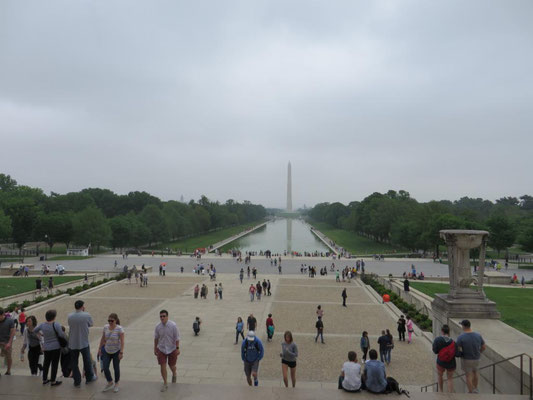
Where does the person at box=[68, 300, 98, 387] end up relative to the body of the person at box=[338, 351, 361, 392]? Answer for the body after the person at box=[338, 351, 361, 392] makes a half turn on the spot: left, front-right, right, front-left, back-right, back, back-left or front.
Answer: right

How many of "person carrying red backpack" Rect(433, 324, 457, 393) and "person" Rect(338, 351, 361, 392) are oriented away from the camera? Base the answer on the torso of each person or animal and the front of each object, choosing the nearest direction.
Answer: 2

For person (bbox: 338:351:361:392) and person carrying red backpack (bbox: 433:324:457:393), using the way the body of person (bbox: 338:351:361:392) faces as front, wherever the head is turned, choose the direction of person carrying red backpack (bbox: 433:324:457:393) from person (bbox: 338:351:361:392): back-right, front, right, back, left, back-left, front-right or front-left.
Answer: front-right

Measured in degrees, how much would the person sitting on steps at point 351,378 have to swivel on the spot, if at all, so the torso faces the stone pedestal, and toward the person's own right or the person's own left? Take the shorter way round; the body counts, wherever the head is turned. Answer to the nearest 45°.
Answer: approximately 45° to the person's own right

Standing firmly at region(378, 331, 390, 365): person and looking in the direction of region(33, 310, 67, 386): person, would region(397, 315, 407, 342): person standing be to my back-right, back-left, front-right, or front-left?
back-right

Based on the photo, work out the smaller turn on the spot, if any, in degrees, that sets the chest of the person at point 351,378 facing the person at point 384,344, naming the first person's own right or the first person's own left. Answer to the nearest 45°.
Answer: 0° — they already face them

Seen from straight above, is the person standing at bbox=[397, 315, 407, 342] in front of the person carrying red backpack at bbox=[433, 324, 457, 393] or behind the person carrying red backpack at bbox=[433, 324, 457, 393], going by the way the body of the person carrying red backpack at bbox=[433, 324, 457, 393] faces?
in front

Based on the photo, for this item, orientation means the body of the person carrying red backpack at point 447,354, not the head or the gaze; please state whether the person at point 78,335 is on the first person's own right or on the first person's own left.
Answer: on the first person's own left

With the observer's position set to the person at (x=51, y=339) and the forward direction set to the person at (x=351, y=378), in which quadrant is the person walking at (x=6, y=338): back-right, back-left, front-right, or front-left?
back-left

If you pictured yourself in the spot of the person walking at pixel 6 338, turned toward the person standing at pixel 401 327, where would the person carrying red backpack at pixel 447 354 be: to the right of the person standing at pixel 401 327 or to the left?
right

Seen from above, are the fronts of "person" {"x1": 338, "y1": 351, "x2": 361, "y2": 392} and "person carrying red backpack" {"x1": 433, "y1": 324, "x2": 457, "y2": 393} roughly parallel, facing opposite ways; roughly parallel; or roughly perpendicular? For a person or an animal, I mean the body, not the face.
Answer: roughly parallel

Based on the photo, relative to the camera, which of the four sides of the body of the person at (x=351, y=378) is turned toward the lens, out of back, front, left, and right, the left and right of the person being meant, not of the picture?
back

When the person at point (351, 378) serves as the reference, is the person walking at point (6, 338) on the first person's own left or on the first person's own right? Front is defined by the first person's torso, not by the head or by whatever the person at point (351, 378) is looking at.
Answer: on the first person's own left

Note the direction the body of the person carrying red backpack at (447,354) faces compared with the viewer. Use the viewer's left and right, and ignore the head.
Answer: facing away from the viewer
